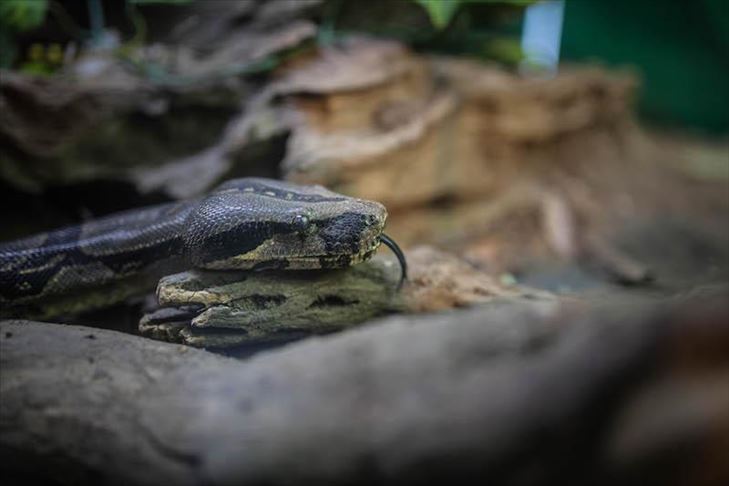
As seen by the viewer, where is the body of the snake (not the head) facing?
to the viewer's right

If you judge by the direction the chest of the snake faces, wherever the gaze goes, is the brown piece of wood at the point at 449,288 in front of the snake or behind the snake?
in front
